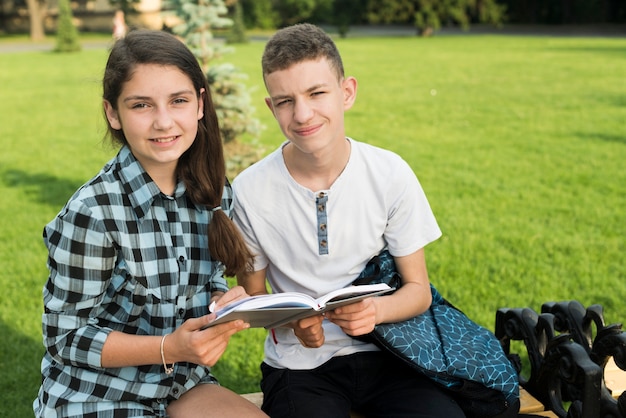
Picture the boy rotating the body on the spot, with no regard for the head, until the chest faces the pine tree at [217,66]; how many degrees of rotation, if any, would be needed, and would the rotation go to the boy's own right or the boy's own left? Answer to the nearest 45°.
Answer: approximately 180°

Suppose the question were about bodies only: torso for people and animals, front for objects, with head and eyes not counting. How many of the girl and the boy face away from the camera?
0

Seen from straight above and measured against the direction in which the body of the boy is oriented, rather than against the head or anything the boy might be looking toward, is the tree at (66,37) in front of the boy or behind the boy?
behind

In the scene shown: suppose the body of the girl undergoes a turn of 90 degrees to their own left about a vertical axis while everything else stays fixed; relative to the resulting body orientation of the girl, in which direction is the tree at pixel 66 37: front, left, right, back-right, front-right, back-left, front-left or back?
front-left

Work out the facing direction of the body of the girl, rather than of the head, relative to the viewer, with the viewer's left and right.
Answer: facing the viewer and to the right of the viewer

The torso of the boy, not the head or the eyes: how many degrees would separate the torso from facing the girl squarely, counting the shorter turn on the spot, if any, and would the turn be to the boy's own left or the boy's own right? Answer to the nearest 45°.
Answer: approximately 45° to the boy's own right

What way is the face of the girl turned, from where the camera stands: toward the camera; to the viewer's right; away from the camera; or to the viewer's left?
toward the camera

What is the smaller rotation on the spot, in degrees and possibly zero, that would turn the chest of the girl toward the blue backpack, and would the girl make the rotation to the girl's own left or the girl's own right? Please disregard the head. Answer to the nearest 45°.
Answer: approximately 45° to the girl's own left

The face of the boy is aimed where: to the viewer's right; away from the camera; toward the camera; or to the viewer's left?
toward the camera

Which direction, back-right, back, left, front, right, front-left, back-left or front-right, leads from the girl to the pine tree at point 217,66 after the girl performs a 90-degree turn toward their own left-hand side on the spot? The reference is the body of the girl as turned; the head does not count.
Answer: front-left

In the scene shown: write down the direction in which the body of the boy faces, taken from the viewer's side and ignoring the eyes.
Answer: toward the camera

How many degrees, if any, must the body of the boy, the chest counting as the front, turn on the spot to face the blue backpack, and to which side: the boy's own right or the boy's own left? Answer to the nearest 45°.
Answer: approximately 45° to the boy's own left
